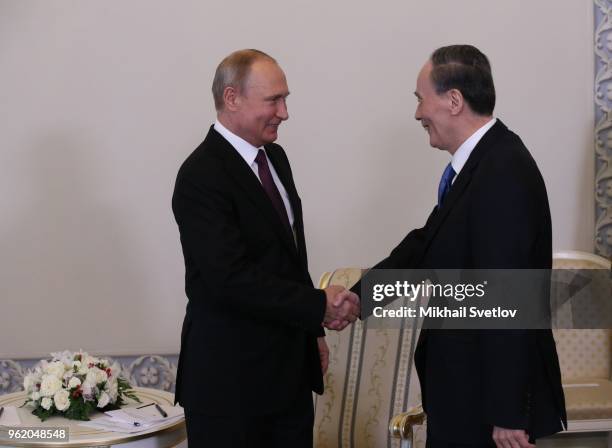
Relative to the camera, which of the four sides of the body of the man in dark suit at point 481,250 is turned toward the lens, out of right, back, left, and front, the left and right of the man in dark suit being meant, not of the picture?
left

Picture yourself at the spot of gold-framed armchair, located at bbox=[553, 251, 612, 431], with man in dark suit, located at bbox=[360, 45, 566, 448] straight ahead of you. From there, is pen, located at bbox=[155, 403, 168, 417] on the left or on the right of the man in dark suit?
right

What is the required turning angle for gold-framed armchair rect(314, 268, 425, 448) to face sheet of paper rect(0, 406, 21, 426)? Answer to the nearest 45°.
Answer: approximately 45° to its right

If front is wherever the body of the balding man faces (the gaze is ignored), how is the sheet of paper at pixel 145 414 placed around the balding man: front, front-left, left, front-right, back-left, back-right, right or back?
back

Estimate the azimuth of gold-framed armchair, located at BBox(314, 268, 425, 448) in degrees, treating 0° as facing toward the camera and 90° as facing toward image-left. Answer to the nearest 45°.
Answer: approximately 45°

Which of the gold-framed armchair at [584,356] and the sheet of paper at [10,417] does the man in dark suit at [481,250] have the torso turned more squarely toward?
the sheet of paper

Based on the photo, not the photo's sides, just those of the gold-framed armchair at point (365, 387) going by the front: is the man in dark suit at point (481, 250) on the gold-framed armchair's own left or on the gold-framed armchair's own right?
on the gold-framed armchair's own left

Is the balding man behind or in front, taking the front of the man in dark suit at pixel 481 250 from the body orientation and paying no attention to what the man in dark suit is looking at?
in front

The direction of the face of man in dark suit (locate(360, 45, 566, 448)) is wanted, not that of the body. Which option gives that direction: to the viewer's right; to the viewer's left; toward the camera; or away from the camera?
to the viewer's left

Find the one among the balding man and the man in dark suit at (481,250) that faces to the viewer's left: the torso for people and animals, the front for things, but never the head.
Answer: the man in dark suit

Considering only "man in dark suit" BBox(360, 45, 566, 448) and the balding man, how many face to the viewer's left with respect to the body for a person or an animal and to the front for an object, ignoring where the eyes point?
1

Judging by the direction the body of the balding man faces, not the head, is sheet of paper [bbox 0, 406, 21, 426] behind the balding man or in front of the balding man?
behind
